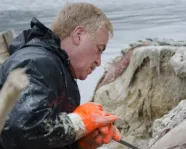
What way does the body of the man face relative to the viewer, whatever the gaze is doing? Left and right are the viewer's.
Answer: facing to the right of the viewer

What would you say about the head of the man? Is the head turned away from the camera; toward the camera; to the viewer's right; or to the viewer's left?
to the viewer's right
